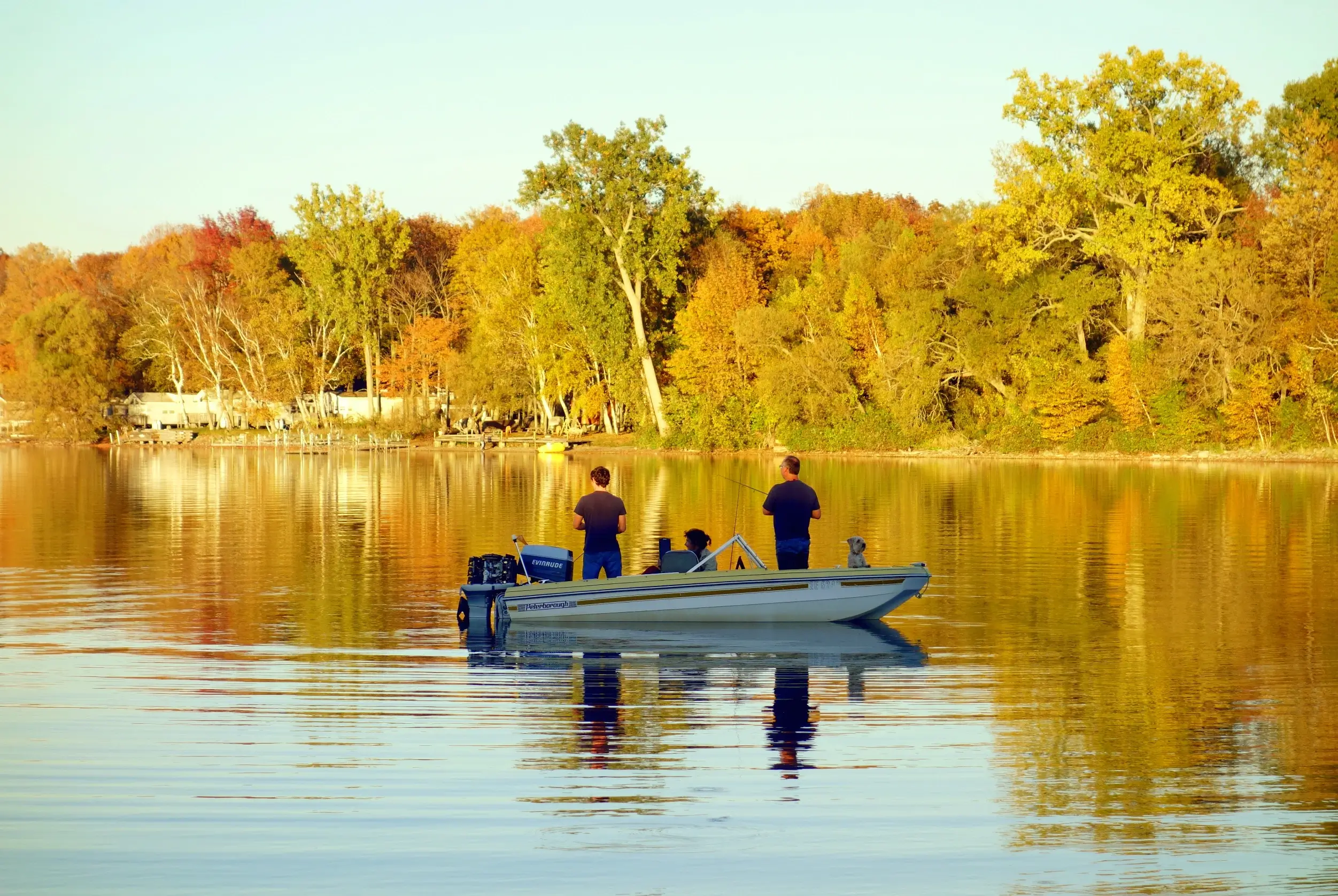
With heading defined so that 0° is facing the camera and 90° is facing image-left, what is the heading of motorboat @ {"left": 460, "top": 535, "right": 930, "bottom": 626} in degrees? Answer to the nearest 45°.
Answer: approximately 270°

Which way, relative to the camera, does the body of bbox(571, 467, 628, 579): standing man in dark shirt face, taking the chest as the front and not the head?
away from the camera

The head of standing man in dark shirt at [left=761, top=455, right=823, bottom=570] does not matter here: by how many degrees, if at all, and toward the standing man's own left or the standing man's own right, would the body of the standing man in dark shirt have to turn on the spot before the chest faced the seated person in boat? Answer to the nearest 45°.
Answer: approximately 90° to the standing man's own left

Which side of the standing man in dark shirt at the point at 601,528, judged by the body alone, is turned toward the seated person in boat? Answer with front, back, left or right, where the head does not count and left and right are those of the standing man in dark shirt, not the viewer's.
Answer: right

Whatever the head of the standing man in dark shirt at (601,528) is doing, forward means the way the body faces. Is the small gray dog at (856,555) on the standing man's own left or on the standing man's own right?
on the standing man's own right

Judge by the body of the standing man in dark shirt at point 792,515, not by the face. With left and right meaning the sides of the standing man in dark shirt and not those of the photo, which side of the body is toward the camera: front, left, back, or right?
back

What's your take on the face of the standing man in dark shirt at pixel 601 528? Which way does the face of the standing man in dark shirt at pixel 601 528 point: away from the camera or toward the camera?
away from the camera

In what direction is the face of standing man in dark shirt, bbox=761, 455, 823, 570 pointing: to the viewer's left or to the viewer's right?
to the viewer's left
